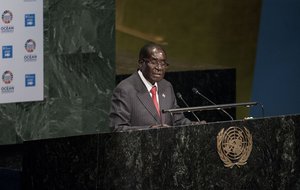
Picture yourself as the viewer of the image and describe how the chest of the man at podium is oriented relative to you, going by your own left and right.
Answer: facing the viewer and to the right of the viewer
